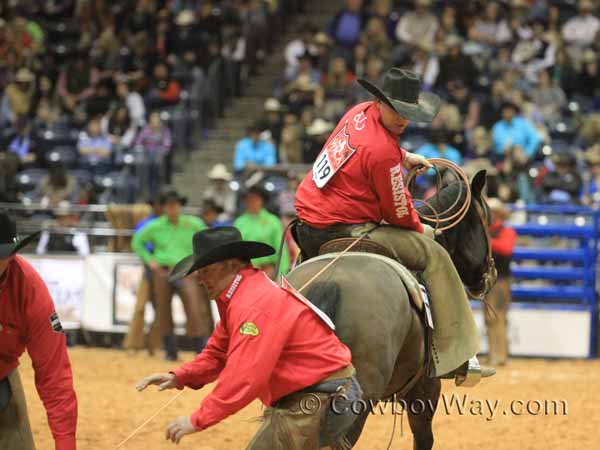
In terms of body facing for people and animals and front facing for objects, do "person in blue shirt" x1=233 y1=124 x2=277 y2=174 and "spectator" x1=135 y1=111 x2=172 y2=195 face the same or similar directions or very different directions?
same or similar directions

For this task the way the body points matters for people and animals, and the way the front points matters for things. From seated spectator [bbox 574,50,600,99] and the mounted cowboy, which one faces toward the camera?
the seated spectator

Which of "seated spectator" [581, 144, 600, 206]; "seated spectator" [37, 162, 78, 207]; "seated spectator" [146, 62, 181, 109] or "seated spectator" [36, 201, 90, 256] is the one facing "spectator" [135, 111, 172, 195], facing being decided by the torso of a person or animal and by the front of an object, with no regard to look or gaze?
"seated spectator" [146, 62, 181, 109]

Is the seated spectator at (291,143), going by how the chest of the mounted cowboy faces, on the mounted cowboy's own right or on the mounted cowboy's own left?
on the mounted cowboy's own left

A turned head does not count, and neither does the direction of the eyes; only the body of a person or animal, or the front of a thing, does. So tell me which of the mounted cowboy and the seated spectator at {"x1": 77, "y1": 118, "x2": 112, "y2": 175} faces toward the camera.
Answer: the seated spectator

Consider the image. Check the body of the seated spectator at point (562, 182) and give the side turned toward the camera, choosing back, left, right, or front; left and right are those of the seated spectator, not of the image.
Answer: front

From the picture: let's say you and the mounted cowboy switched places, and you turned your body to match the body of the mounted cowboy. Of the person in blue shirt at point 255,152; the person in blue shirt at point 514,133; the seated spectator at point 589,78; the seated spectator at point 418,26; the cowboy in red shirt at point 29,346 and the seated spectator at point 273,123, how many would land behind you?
1

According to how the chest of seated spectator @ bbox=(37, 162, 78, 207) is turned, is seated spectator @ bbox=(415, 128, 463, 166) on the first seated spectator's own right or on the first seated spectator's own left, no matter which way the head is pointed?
on the first seated spectator's own left

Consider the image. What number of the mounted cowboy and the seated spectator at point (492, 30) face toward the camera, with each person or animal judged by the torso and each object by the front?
1

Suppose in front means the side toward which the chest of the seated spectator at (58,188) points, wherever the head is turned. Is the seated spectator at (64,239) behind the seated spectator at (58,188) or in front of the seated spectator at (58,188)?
in front

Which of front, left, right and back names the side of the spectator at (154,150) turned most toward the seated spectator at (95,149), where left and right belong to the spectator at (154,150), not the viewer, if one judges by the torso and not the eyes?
right

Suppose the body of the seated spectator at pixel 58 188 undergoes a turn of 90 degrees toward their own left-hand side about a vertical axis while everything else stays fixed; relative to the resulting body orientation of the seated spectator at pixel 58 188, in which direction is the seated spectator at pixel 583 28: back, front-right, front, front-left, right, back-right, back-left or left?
front

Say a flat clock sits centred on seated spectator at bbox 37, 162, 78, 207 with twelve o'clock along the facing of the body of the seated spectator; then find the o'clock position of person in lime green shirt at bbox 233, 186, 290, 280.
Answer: The person in lime green shirt is roughly at 11 o'clock from the seated spectator.

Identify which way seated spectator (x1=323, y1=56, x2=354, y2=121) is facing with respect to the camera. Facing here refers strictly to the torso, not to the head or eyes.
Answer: toward the camera

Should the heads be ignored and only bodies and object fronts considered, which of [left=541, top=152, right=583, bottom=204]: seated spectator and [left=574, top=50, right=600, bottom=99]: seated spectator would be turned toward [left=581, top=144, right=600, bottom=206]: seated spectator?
[left=574, top=50, right=600, bottom=99]: seated spectator

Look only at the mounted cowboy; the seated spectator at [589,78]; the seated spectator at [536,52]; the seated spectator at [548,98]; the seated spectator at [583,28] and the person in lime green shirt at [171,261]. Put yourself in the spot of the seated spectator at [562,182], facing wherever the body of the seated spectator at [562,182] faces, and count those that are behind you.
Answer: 4

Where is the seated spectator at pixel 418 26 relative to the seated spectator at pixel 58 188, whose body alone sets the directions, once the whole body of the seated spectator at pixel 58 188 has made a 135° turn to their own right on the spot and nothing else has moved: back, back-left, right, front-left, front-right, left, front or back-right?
back-right

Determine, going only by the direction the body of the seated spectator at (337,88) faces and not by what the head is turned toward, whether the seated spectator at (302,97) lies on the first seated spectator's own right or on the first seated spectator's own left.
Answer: on the first seated spectator's own right

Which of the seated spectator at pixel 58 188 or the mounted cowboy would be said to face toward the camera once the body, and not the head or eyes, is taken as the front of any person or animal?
the seated spectator
